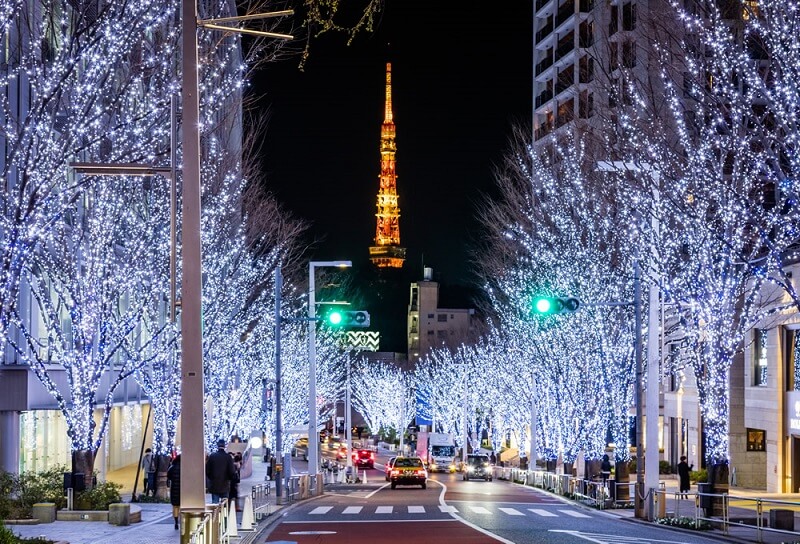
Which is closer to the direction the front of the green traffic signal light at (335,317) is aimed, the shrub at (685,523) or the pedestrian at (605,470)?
the shrub

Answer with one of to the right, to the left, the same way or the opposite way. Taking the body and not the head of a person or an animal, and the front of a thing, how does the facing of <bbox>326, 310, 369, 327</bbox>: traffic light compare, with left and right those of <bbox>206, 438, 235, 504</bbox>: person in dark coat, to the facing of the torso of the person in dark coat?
the opposite way

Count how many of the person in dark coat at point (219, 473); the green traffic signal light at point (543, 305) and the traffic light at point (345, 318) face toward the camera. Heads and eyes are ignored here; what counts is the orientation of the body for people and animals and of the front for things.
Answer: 2

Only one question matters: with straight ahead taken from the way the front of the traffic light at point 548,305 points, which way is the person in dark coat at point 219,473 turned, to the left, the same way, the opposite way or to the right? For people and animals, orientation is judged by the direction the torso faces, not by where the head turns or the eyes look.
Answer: the opposite way

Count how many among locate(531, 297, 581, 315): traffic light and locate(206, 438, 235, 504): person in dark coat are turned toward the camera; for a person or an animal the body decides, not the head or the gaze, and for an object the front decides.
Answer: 1

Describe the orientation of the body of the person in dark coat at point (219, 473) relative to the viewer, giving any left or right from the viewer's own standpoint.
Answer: facing away from the viewer

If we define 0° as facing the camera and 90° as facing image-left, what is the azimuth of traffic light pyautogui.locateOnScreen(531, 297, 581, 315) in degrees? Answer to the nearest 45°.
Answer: approximately 0°

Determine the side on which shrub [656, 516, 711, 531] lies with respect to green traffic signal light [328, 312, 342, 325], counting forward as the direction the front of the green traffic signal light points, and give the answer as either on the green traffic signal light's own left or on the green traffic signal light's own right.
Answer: on the green traffic signal light's own left
